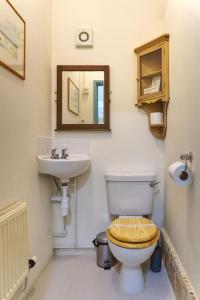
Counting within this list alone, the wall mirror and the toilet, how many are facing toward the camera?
2

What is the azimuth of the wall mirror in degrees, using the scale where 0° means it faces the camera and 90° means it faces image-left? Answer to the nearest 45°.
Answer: approximately 0°

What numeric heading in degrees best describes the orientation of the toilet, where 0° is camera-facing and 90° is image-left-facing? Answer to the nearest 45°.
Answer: approximately 0°
